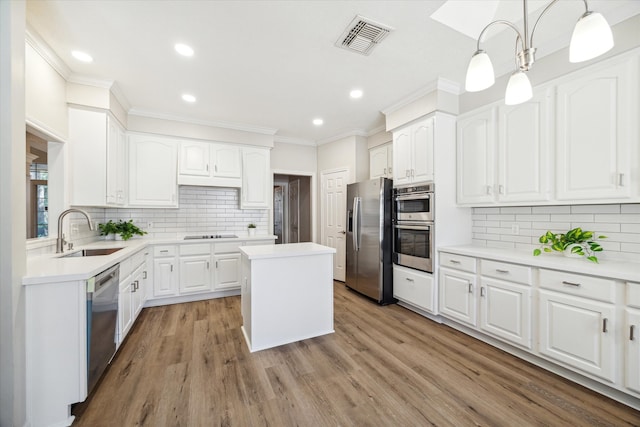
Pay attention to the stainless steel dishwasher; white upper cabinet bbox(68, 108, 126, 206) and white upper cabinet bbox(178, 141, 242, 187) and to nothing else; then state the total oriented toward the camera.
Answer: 1

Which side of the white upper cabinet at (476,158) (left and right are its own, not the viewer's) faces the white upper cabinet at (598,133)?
left

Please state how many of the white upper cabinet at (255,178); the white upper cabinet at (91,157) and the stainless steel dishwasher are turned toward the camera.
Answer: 1

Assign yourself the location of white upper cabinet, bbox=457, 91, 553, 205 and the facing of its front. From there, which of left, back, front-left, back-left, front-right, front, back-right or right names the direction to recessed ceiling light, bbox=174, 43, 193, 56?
front

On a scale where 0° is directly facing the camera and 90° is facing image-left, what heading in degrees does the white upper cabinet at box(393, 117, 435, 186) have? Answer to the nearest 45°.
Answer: approximately 45°

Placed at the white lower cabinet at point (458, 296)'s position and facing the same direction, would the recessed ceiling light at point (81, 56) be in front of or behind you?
in front

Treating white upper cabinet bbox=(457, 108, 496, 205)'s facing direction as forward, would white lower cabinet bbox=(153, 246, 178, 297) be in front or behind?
in front

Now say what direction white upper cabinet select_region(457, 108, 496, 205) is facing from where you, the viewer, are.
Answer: facing the viewer and to the left of the viewer

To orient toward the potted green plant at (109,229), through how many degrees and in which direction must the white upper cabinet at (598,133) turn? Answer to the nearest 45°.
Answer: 0° — it already faces it

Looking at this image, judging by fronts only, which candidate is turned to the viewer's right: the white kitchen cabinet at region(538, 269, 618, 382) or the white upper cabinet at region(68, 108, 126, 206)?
the white upper cabinet

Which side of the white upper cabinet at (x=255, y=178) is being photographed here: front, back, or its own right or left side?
front

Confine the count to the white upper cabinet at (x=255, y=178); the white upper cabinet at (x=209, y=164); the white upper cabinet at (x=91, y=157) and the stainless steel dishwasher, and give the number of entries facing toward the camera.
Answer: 2

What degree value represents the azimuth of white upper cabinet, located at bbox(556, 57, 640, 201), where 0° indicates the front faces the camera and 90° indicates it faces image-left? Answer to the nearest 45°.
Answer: approximately 45°
